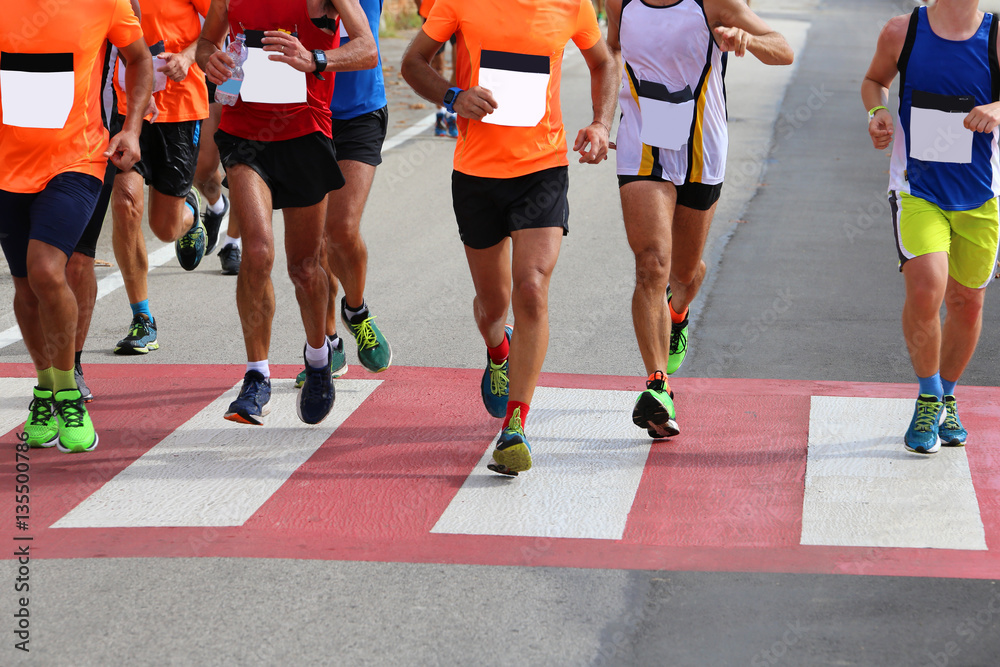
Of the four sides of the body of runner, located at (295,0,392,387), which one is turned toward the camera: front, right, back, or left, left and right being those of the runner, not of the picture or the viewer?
front

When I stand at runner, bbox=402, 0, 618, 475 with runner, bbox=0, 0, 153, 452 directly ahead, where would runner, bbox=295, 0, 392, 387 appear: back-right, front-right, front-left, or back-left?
front-right

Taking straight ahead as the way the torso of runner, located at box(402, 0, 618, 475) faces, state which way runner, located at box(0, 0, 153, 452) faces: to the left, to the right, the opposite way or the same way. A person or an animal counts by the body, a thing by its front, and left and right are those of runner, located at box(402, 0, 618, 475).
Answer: the same way

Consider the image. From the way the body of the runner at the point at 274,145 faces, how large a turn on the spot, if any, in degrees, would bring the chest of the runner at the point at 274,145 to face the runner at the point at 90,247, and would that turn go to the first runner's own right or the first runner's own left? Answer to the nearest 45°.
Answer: approximately 90° to the first runner's own right

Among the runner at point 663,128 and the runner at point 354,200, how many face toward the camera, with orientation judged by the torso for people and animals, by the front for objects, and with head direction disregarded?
2

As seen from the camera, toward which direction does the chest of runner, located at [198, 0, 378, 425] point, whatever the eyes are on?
toward the camera

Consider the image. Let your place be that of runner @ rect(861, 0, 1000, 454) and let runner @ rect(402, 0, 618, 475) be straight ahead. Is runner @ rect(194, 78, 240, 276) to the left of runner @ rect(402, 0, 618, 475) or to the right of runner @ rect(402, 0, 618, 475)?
right

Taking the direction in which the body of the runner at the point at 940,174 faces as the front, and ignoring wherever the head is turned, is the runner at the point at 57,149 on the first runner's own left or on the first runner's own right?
on the first runner's own right

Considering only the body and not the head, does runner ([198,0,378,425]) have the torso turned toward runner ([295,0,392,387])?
no

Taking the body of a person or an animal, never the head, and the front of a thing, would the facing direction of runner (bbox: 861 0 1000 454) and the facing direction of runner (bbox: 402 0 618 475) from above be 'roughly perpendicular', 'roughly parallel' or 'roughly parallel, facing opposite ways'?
roughly parallel

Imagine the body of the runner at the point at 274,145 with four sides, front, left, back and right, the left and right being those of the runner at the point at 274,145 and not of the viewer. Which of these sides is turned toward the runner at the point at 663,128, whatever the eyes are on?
left

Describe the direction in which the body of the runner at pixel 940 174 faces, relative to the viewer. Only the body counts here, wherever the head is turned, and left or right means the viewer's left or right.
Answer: facing the viewer

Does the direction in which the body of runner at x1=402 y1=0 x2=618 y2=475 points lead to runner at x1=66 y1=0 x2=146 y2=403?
no

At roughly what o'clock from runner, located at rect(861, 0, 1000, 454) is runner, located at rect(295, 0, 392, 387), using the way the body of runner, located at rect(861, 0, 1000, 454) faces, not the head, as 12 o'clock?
runner, located at rect(295, 0, 392, 387) is roughly at 3 o'clock from runner, located at rect(861, 0, 1000, 454).
